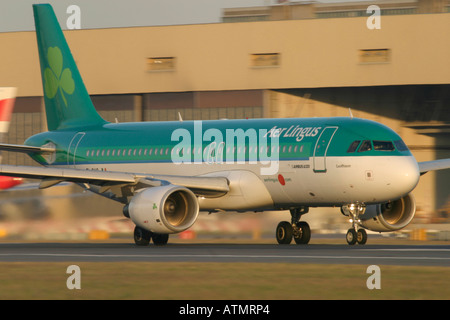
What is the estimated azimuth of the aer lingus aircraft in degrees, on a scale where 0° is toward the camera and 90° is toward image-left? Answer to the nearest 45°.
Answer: approximately 315°
